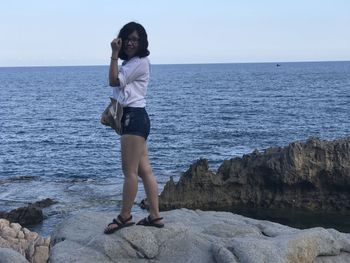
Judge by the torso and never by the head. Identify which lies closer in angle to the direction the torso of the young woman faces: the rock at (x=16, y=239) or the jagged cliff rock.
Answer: the rock

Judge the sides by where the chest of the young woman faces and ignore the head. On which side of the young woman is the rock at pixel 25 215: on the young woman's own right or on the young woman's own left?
on the young woman's own right

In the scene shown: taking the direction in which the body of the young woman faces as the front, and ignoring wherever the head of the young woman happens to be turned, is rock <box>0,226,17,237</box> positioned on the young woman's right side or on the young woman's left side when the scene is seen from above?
on the young woman's right side

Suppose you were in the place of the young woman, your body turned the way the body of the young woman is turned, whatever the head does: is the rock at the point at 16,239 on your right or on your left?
on your right
